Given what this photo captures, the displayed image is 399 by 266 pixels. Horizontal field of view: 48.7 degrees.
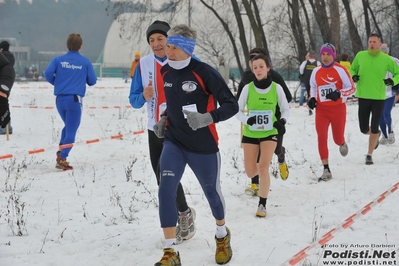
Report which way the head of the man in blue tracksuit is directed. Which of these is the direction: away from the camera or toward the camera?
away from the camera

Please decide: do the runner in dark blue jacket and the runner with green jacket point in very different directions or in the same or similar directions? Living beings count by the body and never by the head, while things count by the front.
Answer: same or similar directions

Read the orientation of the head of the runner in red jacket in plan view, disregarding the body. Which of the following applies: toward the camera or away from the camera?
toward the camera

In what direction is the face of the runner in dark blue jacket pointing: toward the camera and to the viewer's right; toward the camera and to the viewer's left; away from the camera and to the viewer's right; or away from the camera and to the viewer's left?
toward the camera and to the viewer's left

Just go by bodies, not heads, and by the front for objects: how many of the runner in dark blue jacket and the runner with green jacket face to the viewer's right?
0

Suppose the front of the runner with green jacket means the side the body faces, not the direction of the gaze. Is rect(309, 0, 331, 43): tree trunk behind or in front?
behind

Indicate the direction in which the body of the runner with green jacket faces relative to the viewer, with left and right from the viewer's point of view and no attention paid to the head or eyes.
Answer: facing the viewer

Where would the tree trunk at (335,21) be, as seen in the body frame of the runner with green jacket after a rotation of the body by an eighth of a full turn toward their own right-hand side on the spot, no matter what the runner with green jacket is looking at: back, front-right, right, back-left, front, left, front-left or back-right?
back-right

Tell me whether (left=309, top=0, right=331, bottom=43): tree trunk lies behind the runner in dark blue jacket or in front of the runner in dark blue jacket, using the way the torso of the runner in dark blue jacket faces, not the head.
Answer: behind

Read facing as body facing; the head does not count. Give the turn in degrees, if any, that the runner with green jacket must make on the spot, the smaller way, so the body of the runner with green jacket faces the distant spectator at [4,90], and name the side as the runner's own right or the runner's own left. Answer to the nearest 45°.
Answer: approximately 45° to the runner's own right

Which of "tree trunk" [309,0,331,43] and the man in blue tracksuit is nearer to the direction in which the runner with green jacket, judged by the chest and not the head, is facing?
the man in blue tracksuit
